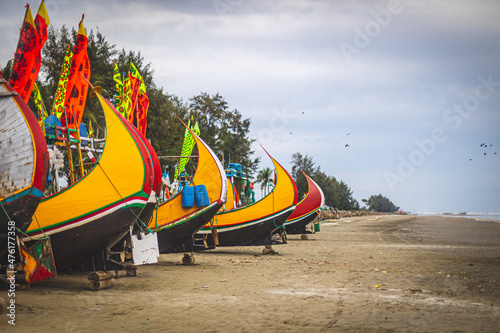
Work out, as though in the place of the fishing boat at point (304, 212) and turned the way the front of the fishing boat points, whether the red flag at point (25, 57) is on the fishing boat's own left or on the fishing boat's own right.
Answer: on the fishing boat's own right

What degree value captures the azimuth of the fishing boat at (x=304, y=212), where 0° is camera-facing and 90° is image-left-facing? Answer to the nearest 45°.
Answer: approximately 270°
